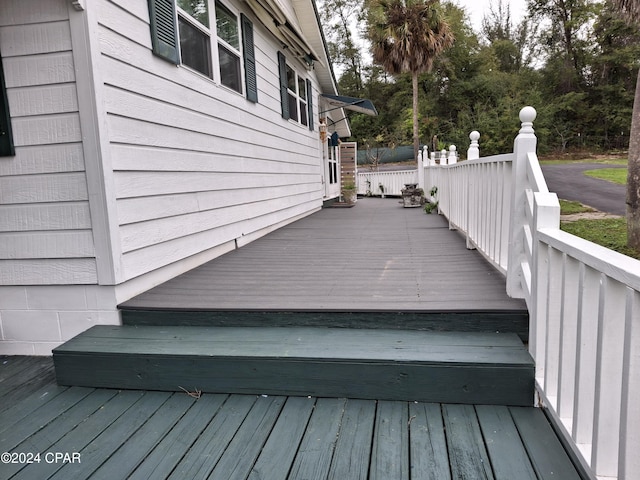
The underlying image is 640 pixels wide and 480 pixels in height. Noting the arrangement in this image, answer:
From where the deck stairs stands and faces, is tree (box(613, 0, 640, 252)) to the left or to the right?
on its left

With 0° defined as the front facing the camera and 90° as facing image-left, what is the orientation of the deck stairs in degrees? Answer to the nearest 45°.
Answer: approximately 0°

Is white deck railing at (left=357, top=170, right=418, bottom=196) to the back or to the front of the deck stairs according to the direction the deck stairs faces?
to the back

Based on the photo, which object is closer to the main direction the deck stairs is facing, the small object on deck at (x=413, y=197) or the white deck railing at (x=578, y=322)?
the white deck railing

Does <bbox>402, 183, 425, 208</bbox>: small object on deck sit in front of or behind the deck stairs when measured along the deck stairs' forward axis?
behind

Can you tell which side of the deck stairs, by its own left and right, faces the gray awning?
back

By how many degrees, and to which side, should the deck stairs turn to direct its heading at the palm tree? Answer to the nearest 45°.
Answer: approximately 180°
